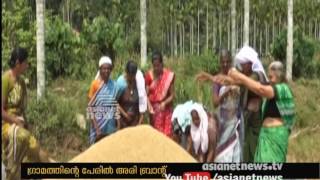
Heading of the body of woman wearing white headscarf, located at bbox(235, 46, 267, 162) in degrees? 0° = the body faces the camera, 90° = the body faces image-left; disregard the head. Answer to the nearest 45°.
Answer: approximately 45°

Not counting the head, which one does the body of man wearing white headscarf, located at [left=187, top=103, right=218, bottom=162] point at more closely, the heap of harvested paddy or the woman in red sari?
the heap of harvested paddy

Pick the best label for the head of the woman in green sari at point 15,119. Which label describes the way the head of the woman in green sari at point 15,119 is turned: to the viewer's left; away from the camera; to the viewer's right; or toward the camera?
to the viewer's right

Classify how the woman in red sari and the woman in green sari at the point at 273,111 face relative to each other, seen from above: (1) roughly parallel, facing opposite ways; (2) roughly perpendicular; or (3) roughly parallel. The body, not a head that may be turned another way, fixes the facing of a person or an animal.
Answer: roughly perpendicular

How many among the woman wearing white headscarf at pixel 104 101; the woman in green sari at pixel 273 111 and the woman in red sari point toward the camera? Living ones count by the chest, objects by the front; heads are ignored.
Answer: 2

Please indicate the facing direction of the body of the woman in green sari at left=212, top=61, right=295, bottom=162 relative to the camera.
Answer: to the viewer's left

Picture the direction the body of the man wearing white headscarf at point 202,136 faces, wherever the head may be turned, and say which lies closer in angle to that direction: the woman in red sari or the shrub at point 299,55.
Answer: the woman in red sari

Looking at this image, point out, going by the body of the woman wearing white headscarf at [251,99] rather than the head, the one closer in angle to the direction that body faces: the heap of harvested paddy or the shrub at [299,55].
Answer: the heap of harvested paddy
